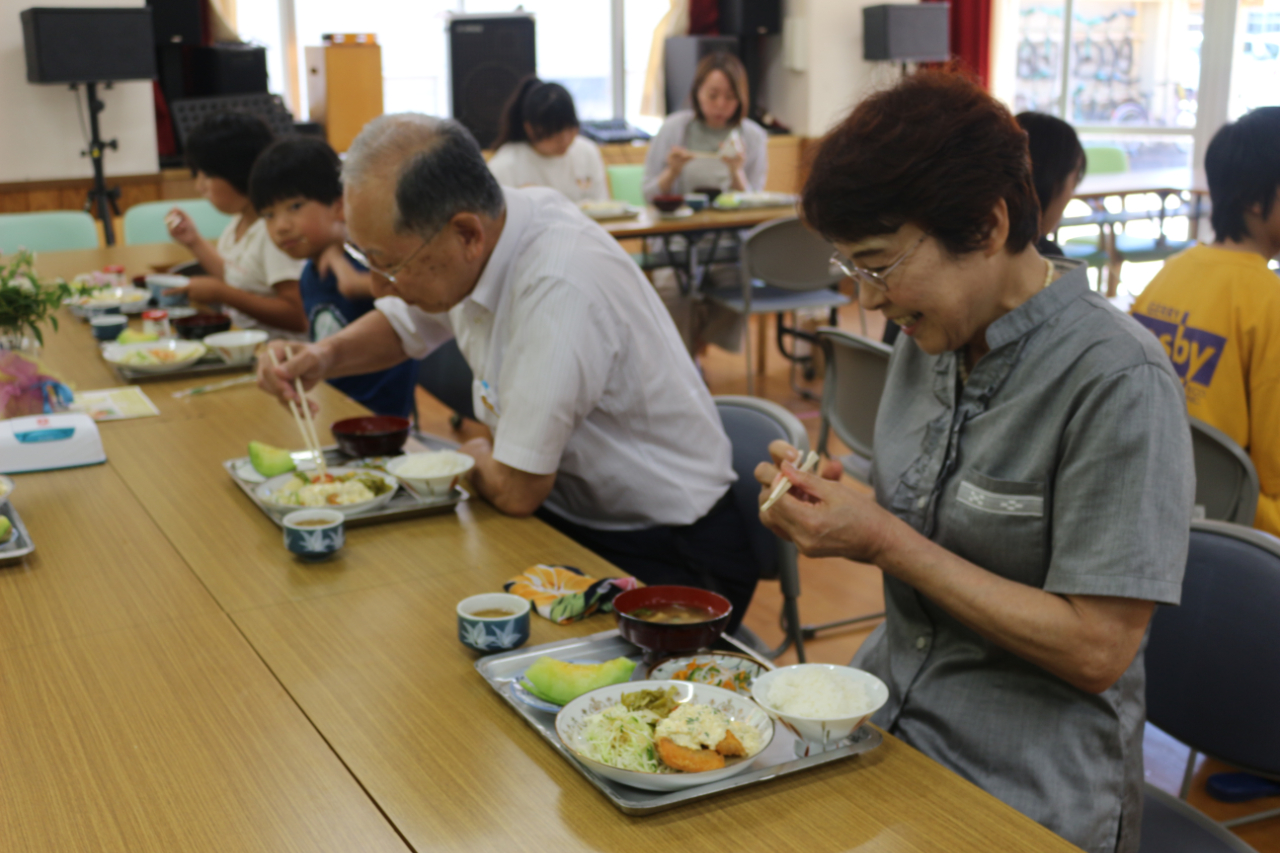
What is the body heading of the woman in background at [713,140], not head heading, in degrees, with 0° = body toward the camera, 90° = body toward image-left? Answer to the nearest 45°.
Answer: approximately 0°

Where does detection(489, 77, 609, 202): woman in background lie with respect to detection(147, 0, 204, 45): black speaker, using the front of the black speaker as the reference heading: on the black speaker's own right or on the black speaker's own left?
on the black speaker's own left

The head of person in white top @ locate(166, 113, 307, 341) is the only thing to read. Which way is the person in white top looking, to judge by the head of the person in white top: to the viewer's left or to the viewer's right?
to the viewer's left

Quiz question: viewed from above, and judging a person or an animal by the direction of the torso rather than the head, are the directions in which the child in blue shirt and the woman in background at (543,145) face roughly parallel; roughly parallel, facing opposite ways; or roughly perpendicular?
roughly perpendicular

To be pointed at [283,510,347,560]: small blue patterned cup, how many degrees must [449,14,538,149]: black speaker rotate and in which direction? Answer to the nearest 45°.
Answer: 0° — it already faces it

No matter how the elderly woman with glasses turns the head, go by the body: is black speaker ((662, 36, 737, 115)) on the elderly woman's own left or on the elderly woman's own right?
on the elderly woman's own right

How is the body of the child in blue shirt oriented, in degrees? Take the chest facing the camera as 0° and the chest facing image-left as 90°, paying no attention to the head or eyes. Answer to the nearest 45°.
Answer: approximately 45°

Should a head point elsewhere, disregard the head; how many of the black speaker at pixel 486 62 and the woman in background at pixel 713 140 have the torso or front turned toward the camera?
2
